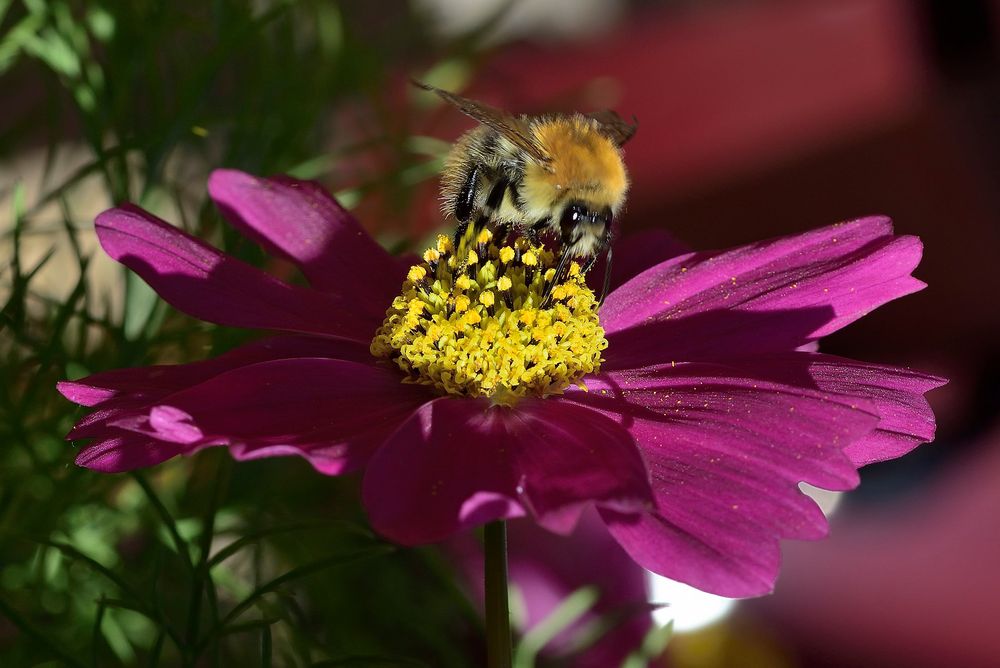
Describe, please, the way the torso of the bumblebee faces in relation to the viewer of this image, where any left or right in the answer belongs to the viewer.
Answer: facing the viewer and to the right of the viewer
